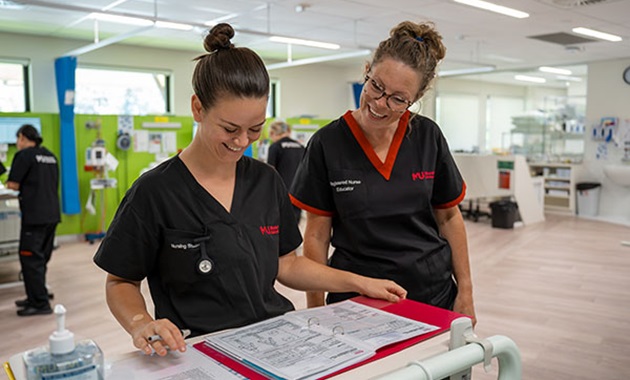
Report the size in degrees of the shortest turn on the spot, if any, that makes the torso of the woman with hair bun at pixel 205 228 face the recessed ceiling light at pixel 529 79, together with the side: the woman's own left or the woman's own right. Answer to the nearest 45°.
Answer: approximately 90° to the woman's own left

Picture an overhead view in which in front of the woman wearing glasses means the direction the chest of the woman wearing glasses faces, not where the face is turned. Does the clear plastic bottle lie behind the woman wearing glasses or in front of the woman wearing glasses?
in front

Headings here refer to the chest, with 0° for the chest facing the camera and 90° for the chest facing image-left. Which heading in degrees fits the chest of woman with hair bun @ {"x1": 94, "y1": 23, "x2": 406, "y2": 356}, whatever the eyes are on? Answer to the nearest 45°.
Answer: approximately 315°

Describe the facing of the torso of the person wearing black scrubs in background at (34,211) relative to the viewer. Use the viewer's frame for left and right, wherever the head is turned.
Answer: facing away from the viewer and to the left of the viewer

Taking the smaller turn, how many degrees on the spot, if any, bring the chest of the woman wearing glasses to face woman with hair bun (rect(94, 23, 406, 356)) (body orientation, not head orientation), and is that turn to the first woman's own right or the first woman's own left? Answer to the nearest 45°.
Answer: approximately 45° to the first woman's own right

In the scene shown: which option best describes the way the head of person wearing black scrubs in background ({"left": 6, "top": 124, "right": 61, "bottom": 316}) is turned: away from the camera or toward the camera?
away from the camera
